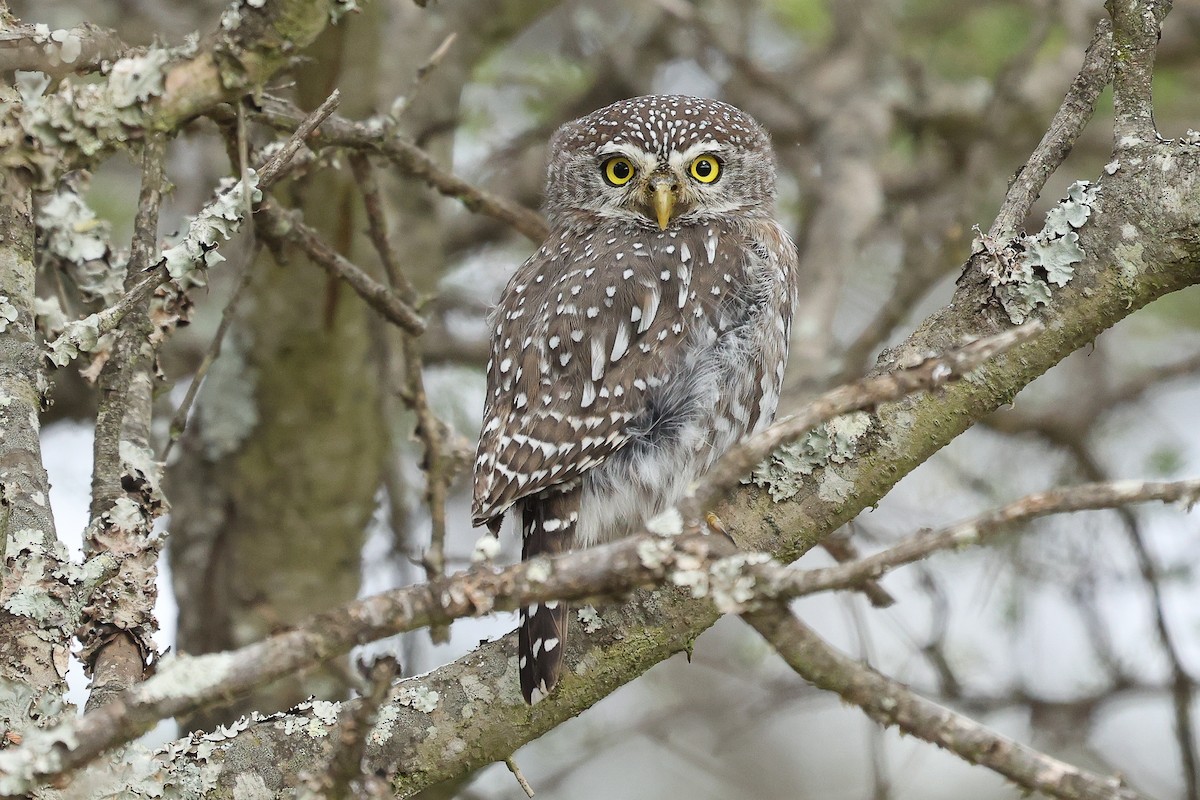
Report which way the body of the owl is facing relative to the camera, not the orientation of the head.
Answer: to the viewer's right
